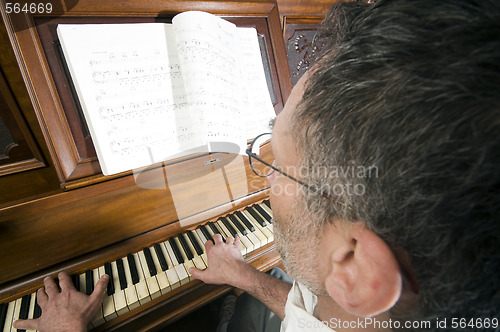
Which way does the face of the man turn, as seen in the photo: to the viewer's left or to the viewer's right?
to the viewer's left

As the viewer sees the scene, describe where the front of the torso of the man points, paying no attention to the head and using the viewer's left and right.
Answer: facing away from the viewer and to the left of the viewer

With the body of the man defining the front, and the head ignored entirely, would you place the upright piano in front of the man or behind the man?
in front

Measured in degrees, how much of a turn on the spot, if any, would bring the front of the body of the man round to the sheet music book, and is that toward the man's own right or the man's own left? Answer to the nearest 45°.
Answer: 0° — they already face it
